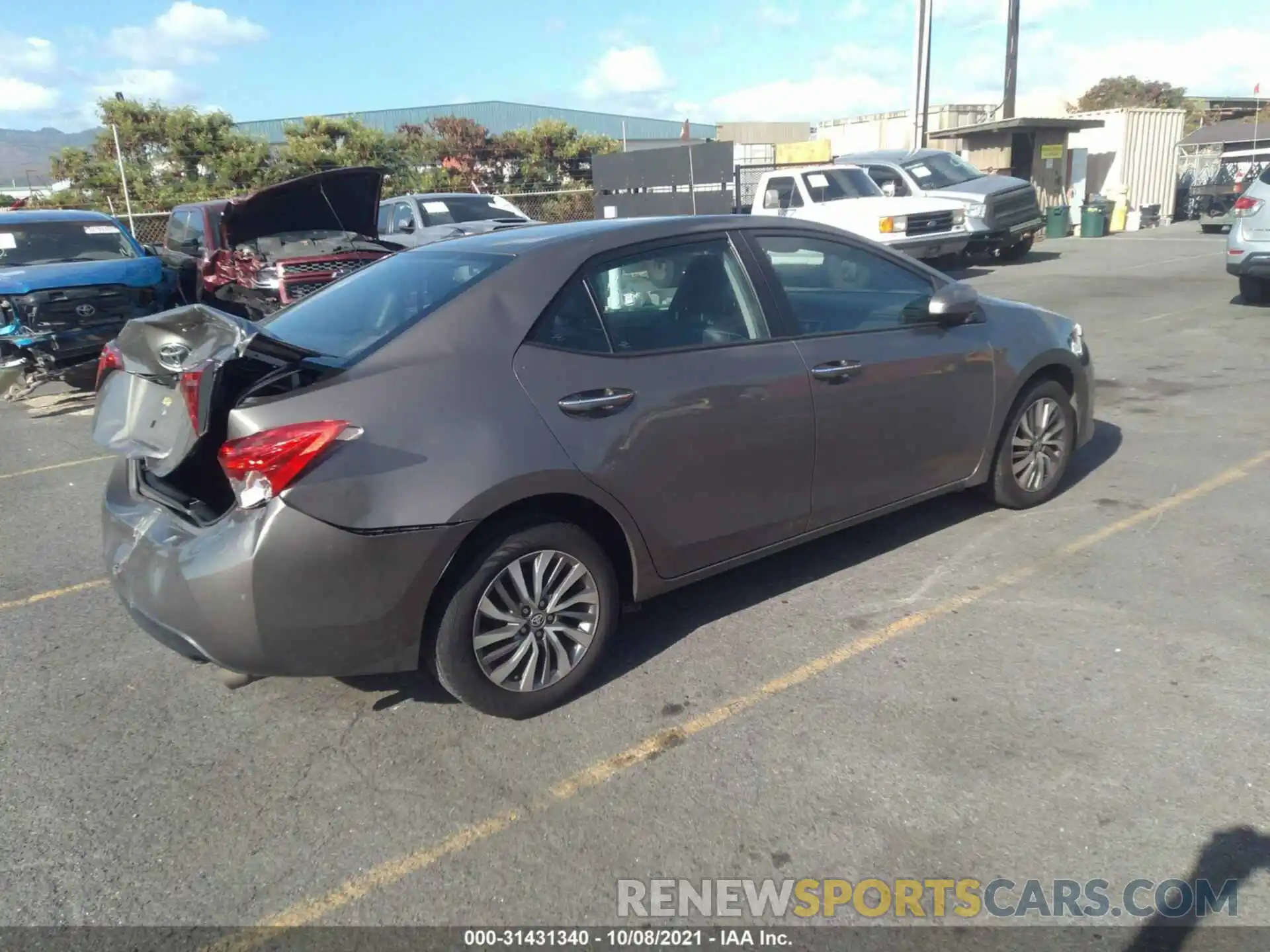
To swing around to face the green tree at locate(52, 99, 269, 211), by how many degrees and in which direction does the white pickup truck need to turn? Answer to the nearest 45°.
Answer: approximately 135° to its right

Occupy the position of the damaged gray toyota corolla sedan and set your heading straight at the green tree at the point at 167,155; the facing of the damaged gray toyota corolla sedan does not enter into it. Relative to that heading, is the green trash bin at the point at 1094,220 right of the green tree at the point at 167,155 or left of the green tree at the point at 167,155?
right

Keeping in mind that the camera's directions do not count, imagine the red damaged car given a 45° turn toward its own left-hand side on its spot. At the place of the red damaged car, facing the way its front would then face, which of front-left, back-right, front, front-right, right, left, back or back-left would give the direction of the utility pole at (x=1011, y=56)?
front-left

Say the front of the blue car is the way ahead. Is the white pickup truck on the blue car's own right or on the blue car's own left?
on the blue car's own left

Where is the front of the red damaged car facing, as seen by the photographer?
facing the viewer and to the right of the viewer

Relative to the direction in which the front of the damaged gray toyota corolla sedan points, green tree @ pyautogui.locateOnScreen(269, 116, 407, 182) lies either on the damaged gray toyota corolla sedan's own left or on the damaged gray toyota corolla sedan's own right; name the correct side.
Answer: on the damaged gray toyota corolla sedan's own left

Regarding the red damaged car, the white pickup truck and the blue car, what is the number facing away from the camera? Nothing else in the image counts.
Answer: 0

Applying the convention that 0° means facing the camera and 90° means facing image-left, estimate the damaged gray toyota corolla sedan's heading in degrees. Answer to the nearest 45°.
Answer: approximately 225°

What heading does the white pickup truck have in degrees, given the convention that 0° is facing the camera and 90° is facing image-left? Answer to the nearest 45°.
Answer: approximately 315°

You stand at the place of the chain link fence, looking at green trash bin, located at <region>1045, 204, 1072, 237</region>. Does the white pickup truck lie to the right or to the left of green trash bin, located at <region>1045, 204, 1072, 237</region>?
right

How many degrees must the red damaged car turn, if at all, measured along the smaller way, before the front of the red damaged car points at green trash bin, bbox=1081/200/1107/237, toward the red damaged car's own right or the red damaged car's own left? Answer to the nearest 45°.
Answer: approximately 90° to the red damaged car's own left

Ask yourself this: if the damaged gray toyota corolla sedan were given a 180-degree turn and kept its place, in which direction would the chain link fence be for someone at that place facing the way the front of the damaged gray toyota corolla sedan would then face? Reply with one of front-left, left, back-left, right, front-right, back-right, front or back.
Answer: back-right

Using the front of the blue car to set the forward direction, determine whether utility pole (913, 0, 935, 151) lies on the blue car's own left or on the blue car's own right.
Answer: on the blue car's own left

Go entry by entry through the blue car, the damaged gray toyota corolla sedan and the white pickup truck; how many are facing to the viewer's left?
0

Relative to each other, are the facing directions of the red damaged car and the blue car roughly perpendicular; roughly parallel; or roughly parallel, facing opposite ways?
roughly parallel

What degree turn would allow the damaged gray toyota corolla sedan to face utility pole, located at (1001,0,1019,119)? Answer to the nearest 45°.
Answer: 0° — it already faces it

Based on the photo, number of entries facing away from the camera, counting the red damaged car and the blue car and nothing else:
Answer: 0
